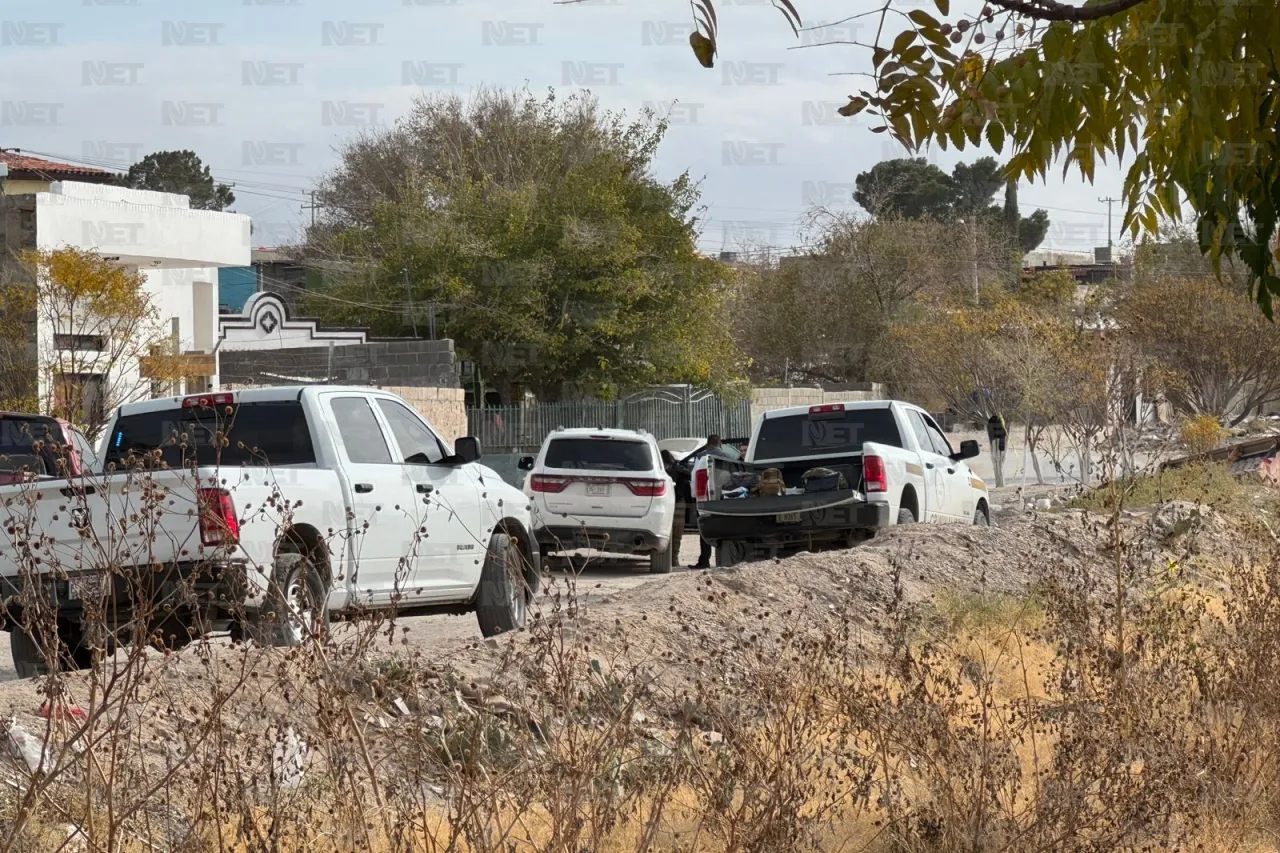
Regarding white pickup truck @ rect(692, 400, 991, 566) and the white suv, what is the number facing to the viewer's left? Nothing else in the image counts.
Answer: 0

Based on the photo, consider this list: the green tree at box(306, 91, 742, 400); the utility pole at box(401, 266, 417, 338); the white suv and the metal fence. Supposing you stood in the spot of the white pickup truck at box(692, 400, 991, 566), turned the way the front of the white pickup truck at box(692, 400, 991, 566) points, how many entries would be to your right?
0

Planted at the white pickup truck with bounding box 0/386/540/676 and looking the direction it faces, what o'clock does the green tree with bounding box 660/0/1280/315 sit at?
The green tree is roughly at 4 o'clock from the white pickup truck.

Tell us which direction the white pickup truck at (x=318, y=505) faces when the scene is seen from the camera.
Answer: facing away from the viewer and to the right of the viewer

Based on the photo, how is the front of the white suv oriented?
away from the camera

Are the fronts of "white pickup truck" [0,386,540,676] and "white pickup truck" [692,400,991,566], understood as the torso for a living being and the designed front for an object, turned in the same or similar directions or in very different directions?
same or similar directions

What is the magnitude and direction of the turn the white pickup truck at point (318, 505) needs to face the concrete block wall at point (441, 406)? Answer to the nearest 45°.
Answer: approximately 45° to its left

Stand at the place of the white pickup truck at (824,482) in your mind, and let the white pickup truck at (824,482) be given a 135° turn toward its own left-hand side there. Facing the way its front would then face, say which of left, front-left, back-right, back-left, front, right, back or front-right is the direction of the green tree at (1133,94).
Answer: left

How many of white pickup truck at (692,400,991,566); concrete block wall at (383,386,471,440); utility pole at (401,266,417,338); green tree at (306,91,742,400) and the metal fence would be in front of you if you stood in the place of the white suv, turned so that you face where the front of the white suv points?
4

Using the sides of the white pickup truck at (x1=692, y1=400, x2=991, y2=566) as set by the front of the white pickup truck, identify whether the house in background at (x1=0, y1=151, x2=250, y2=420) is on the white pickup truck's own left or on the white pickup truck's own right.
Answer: on the white pickup truck's own left

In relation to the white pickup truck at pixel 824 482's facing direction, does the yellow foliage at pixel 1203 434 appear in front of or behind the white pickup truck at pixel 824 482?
in front

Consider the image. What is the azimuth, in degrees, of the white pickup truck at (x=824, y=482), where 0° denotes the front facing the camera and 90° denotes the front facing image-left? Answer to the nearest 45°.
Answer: approximately 225°

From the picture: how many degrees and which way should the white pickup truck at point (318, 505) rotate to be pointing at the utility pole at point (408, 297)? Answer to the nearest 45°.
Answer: approximately 45° to its left

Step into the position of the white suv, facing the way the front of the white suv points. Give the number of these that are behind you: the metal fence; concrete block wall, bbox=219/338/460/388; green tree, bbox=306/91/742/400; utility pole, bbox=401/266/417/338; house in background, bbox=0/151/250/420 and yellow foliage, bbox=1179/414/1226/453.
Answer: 0

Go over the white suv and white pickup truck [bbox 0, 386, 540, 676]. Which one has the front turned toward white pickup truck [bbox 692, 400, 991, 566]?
white pickup truck [bbox 0, 386, 540, 676]

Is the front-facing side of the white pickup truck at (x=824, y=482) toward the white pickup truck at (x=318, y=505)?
no

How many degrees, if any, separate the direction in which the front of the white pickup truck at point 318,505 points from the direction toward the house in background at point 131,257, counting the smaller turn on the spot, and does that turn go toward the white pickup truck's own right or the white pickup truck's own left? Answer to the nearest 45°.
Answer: approximately 45° to the white pickup truck's own left

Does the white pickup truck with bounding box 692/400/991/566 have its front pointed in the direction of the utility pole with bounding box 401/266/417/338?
no

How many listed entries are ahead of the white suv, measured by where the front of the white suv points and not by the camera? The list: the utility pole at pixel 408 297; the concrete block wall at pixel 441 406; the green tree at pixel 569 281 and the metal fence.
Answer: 4
